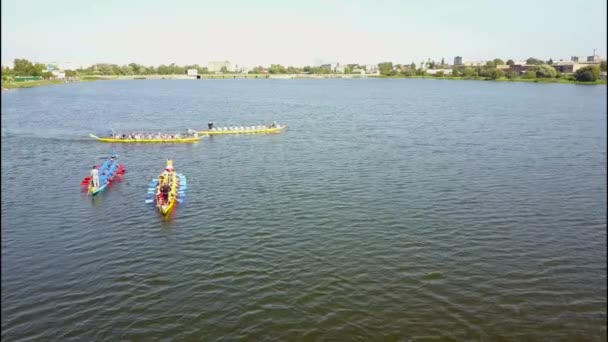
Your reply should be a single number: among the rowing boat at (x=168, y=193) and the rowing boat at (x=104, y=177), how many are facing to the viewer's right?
0
